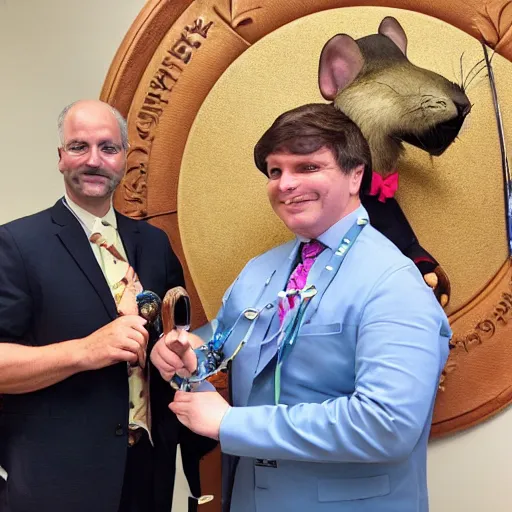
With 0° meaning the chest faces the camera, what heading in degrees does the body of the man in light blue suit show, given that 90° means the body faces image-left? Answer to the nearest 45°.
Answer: approximately 45°

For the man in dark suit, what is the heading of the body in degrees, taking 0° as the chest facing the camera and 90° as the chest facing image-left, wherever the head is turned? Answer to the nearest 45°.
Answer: approximately 315°

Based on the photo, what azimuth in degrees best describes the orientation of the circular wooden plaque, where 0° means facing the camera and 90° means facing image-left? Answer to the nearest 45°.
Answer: approximately 0°
